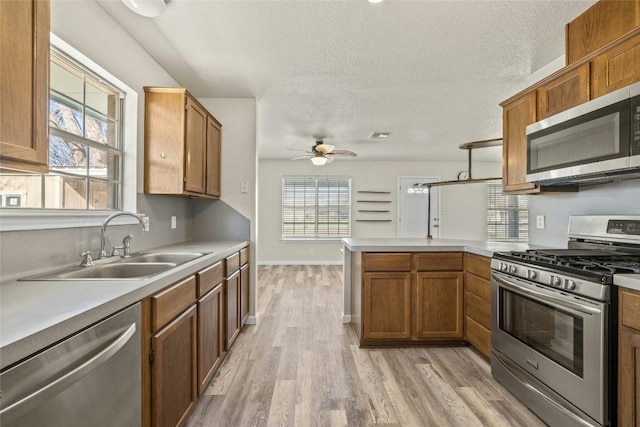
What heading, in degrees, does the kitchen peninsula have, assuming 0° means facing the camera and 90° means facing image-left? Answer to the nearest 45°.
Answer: approximately 0°

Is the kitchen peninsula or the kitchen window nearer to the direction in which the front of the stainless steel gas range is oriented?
the kitchen window

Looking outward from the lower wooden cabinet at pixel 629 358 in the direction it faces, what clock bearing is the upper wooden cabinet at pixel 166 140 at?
The upper wooden cabinet is roughly at 1 o'clock from the lower wooden cabinet.

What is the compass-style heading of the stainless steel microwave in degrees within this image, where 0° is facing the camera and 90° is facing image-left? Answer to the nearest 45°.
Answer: approximately 45°

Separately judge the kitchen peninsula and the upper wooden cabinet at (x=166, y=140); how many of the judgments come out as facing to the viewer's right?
1

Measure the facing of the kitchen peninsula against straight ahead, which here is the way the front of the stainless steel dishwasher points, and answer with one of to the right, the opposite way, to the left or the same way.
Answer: to the right

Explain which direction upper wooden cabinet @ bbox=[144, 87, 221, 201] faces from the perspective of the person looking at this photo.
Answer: facing to the right of the viewer

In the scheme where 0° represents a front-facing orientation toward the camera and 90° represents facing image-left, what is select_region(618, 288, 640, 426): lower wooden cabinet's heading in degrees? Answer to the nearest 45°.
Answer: approximately 45°

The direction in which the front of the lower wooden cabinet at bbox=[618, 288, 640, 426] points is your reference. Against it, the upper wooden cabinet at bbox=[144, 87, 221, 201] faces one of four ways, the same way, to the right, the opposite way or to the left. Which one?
the opposite way

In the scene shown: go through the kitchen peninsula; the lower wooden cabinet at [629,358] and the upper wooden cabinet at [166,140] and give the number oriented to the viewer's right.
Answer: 1

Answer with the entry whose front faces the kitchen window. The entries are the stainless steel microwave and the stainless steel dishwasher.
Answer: the stainless steel microwave

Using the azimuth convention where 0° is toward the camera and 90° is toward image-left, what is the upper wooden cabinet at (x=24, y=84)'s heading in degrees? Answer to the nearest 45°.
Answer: approximately 315°

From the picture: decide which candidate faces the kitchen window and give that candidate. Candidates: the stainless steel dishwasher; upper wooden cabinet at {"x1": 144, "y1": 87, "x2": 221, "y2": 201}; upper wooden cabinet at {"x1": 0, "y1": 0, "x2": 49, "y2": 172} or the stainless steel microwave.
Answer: the stainless steel microwave

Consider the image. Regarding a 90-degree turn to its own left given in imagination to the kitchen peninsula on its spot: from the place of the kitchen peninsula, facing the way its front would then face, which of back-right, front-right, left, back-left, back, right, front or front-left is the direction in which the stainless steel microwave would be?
front-right
